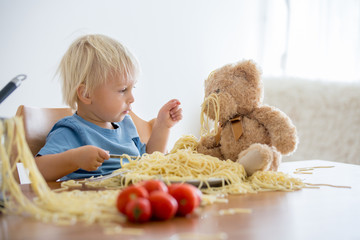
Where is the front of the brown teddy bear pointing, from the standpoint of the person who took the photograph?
facing the viewer and to the left of the viewer

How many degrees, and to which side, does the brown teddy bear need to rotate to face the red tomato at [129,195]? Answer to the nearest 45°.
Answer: approximately 45° to its left

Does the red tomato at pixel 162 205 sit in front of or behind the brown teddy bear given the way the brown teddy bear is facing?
in front

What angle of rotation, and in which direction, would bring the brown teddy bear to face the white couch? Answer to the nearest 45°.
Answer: approximately 135° to its right

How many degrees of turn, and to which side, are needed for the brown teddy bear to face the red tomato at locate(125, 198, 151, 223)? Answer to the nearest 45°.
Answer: approximately 45° to its left
